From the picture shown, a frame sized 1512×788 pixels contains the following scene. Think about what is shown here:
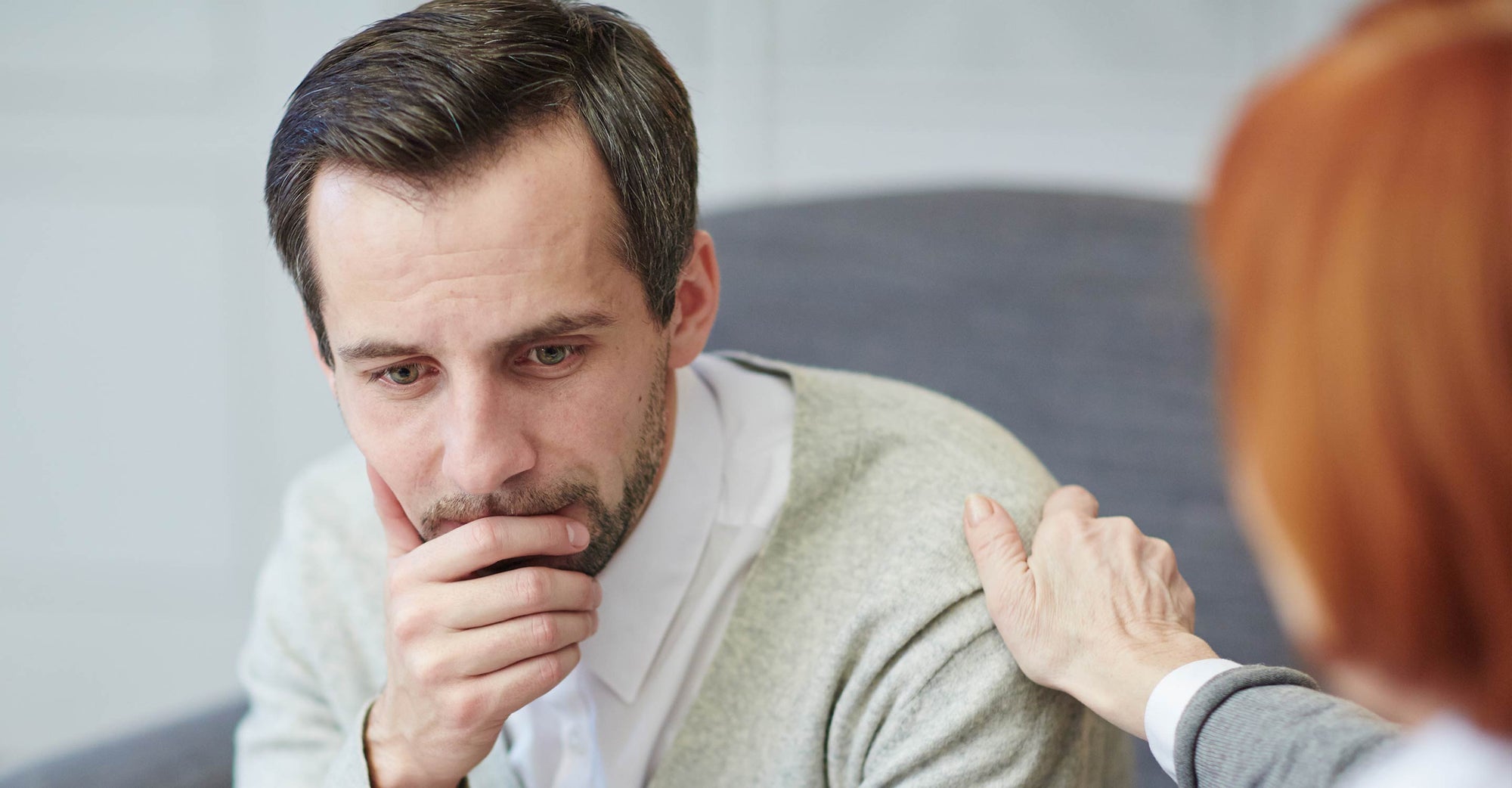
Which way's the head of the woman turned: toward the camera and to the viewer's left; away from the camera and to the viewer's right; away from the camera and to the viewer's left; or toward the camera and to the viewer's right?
away from the camera and to the viewer's left

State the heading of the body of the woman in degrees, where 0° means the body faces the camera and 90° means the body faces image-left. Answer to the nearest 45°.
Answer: approximately 135°

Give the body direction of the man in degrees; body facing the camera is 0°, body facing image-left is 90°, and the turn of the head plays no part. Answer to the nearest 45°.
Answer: approximately 45°
